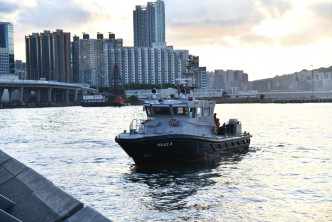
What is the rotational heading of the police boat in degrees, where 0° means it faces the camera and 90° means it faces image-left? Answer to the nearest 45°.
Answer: approximately 45°
